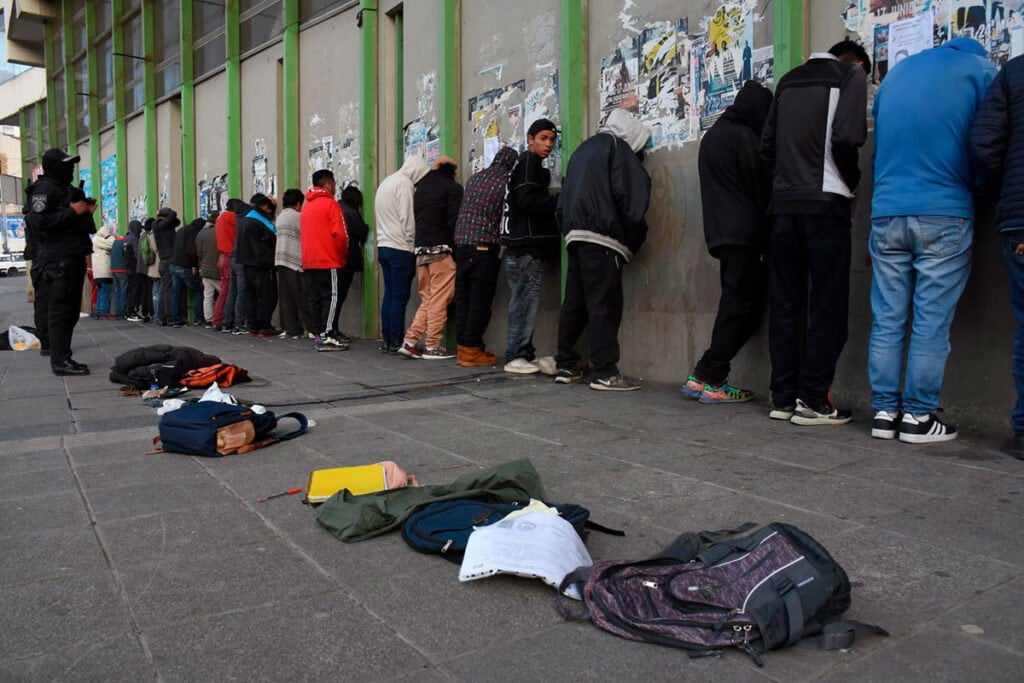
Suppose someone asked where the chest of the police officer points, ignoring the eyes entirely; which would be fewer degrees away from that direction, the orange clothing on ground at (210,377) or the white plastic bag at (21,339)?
the orange clothing on ground

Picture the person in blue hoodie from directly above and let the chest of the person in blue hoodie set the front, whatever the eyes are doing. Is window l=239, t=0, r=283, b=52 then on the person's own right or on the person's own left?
on the person's own left

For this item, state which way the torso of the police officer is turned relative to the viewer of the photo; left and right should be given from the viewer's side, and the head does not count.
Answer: facing to the right of the viewer

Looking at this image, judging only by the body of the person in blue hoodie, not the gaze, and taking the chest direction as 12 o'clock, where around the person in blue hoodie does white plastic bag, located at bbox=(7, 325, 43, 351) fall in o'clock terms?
The white plastic bag is roughly at 8 o'clock from the person in blue hoodie.

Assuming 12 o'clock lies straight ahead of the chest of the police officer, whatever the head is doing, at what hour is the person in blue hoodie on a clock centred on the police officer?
The person in blue hoodie is roughly at 2 o'clock from the police officer.

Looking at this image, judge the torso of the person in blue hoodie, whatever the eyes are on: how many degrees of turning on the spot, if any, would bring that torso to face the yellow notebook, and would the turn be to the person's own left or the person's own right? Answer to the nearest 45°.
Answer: approximately 180°

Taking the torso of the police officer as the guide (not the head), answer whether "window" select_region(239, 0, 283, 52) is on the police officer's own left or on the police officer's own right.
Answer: on the police officer's own left

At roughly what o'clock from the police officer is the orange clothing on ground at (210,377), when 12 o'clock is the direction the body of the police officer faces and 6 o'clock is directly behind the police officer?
The orange clothing on ground is roughly at 2 o'clock from the police officer.

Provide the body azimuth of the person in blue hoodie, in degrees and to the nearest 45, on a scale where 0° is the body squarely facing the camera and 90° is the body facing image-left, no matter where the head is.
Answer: approximately 225°

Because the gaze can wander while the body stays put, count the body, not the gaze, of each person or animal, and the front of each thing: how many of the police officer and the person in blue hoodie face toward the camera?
0

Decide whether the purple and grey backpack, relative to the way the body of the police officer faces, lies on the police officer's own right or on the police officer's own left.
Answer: on the police officer's own right

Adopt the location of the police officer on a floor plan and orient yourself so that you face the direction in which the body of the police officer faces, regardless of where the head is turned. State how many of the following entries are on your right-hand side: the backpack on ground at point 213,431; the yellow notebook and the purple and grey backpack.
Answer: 3

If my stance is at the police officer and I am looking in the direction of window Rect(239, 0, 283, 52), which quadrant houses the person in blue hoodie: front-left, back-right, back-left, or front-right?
back-right

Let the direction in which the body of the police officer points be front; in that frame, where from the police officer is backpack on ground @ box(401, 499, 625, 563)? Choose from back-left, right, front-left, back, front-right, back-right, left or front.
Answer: right

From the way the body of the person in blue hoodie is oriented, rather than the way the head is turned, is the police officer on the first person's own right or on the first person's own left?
on the first person's own left
